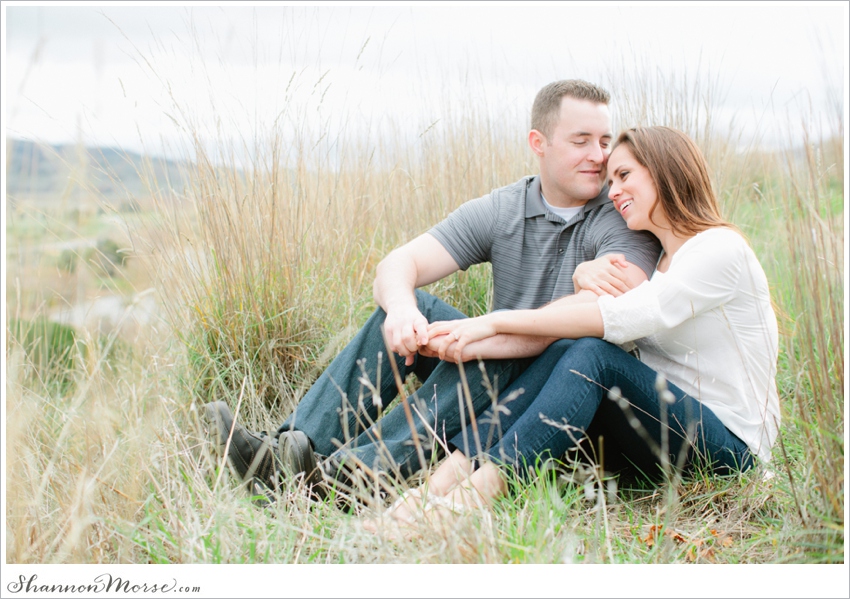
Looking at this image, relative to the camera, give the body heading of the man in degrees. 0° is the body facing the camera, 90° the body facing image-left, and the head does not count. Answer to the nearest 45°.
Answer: approximately 45°

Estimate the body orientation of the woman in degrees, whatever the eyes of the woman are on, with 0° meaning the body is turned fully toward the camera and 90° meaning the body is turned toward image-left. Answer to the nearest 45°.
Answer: approximately 90°
